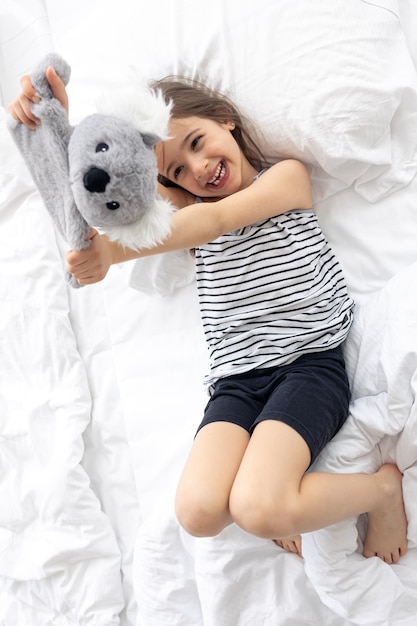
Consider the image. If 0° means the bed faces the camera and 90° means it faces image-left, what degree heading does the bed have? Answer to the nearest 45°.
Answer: approximately 0°
